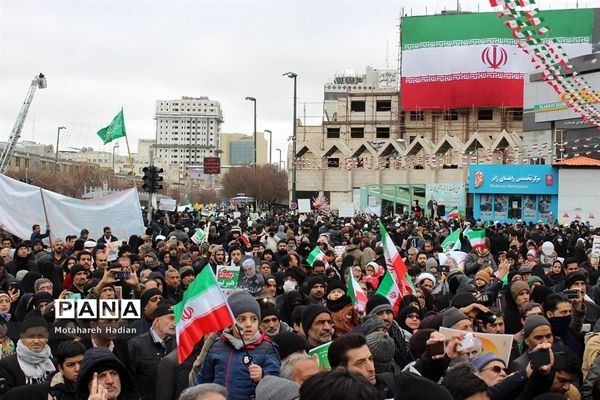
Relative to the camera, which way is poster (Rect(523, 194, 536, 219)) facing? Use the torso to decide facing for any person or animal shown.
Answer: toward the camera

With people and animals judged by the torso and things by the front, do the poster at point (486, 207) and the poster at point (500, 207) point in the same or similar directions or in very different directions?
same or similar directions

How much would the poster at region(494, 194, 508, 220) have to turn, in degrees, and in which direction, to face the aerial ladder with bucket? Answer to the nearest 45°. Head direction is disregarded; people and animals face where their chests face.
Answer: approximately 90° to its right

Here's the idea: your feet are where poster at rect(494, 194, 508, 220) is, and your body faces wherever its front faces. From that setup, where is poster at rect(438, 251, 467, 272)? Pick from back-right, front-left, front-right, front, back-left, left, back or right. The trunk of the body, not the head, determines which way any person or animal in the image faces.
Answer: front

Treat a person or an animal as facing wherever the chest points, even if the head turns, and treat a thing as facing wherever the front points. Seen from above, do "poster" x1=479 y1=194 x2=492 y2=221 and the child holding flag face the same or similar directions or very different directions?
same or similar directions

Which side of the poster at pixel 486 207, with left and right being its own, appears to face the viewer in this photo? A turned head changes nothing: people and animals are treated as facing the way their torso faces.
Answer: front

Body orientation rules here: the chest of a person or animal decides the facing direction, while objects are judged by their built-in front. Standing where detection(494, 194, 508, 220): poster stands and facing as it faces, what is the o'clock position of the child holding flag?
The child holding flag is roughly at 12 o'clock from the poster.

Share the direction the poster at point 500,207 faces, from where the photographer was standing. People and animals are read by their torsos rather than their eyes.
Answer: facing the viewer

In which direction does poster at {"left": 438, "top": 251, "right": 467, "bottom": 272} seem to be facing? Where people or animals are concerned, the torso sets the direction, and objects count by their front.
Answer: toward the camera

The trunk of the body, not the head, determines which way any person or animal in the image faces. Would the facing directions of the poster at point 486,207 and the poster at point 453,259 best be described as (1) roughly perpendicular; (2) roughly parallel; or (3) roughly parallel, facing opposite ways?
roughly parallel

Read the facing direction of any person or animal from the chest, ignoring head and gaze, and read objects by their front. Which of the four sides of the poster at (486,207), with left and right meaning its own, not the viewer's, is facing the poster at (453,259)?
front

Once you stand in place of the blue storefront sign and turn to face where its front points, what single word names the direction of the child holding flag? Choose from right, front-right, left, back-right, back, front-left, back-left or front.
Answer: front

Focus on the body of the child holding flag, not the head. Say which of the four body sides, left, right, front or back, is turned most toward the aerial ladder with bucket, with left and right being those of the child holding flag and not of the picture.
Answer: back

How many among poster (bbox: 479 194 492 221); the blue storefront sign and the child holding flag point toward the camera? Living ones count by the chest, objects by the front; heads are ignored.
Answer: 3

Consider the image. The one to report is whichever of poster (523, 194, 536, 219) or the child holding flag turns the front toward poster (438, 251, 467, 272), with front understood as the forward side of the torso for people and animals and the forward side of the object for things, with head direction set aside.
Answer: poster (523, 194, 536, 219)

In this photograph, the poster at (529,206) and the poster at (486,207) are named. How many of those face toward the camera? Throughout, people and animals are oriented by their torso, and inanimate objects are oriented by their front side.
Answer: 2

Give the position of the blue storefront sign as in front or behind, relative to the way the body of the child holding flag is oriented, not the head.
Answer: behind
